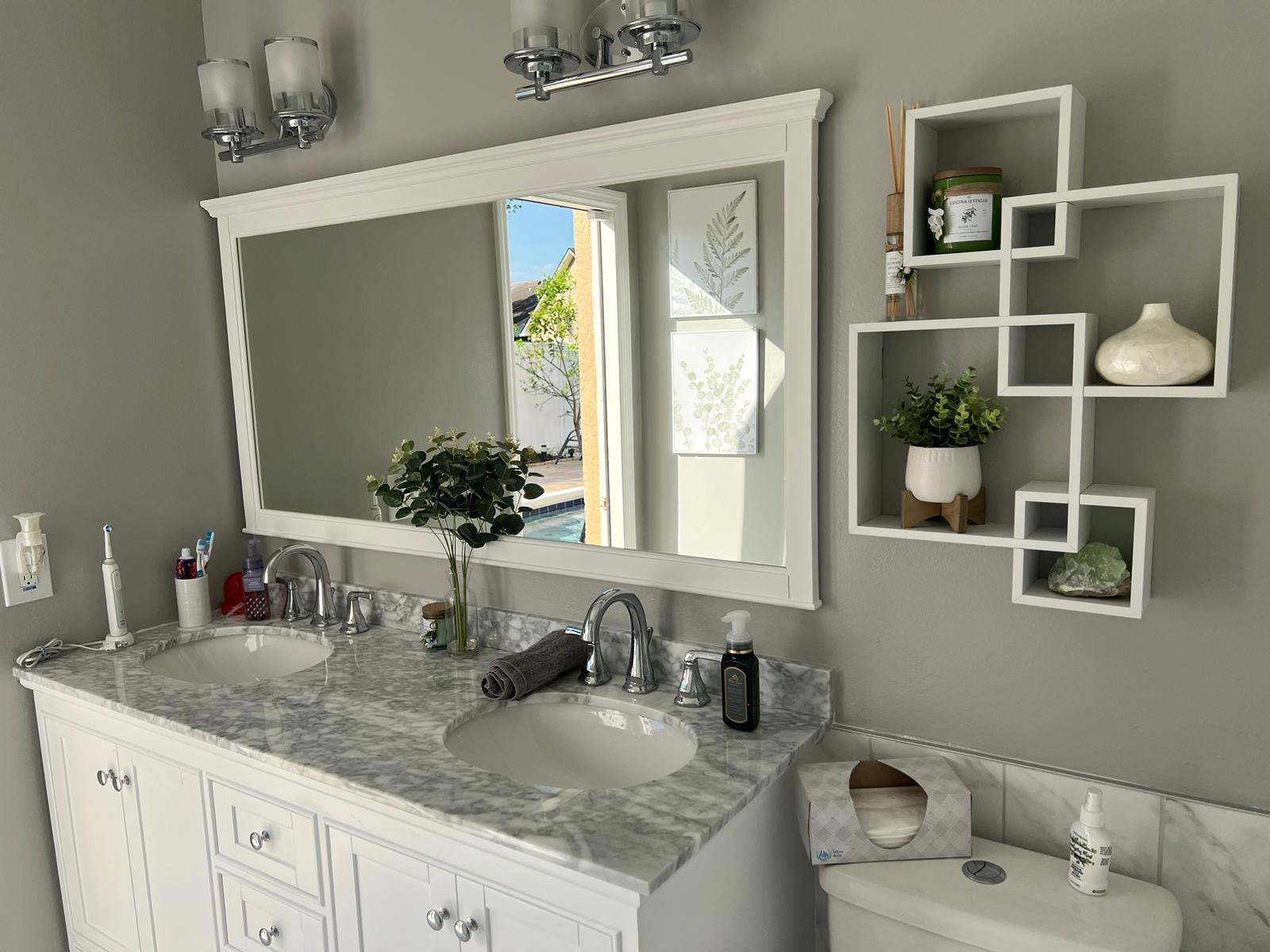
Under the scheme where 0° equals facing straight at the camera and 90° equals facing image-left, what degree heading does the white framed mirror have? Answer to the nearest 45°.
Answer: approximately 45°

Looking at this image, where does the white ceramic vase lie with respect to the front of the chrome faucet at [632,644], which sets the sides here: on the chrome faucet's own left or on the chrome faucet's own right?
on the chrome faucet's own left

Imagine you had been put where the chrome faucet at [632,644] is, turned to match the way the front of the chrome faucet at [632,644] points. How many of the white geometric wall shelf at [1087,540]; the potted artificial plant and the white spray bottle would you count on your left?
3

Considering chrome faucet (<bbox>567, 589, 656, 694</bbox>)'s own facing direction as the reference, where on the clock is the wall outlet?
The wall outlet is roughly at 2 o'clock from the chrome faucet.

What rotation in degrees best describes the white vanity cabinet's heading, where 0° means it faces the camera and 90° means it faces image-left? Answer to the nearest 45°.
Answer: approximately 45°
